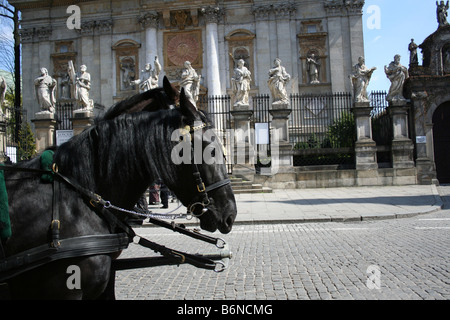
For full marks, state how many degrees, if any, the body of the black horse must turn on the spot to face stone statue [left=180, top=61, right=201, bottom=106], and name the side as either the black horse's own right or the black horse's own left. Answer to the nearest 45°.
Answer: approximately 90° to the black horse's own left

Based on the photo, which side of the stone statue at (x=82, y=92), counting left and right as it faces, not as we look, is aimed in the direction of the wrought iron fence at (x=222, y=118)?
left

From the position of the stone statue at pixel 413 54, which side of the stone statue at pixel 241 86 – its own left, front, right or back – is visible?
left

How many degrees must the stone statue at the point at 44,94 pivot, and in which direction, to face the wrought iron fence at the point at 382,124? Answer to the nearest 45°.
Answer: approximately 45° to its left

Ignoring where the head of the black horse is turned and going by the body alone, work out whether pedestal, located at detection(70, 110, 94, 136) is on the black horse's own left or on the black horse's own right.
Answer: on the black horse's own left

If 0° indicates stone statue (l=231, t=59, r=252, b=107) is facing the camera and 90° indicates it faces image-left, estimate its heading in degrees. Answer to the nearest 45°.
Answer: approximately 0°

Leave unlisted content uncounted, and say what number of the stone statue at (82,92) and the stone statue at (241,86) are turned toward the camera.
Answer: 2

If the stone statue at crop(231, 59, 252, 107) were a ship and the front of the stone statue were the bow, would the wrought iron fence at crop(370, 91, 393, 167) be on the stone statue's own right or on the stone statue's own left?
on the stone statue's own left

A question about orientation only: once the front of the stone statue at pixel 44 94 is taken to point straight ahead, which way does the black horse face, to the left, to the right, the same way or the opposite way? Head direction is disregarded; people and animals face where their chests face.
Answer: to the left

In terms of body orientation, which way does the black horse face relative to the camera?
to the viewer's right

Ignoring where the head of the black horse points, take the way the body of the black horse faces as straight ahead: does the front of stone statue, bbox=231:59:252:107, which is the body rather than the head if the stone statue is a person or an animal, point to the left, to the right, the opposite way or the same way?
to the right

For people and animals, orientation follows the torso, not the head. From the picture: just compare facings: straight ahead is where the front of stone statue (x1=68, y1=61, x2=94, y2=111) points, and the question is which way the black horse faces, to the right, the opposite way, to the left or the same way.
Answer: to the left
